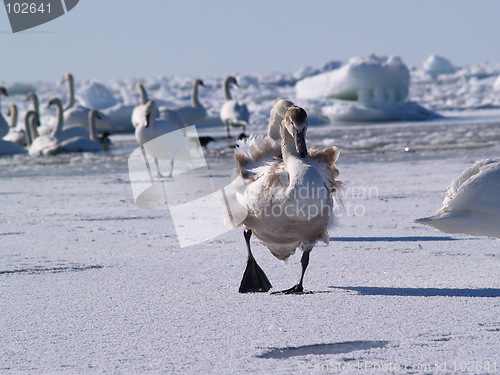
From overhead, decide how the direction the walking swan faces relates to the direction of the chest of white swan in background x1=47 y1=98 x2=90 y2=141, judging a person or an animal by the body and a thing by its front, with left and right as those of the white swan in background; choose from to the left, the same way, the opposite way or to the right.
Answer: to the left

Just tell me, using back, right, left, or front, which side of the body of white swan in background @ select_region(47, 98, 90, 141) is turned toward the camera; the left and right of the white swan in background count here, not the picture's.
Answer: left

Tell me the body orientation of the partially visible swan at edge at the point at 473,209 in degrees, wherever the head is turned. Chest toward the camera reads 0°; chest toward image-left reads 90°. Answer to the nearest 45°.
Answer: approximately 270°

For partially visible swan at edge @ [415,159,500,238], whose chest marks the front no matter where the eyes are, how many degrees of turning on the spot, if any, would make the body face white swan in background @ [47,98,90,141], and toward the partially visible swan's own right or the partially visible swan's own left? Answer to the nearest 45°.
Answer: approximately 135° to the partially visible swan's own left

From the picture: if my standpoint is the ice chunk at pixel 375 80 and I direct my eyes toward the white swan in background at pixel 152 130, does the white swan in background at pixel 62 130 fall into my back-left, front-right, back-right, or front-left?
front-right

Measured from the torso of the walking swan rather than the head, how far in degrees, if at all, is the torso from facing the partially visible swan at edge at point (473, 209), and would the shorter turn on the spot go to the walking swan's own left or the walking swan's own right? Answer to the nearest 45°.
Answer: approximately 90° to the walking swan's own left

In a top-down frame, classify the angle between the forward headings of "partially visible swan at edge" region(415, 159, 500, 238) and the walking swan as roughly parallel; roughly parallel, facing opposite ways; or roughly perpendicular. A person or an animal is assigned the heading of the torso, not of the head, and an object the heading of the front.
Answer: roughly perpendicular

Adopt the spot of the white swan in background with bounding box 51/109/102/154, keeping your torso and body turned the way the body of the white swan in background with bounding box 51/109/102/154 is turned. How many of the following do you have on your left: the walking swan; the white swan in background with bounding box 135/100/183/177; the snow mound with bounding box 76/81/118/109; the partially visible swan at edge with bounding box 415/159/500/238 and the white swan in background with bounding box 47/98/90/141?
2

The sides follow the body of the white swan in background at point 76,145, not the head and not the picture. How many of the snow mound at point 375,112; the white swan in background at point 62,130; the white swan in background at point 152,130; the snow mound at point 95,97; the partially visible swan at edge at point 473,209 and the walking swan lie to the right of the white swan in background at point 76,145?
3

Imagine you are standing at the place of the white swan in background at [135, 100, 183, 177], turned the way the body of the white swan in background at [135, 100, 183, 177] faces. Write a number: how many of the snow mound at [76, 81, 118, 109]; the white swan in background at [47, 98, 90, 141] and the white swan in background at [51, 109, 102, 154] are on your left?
0
